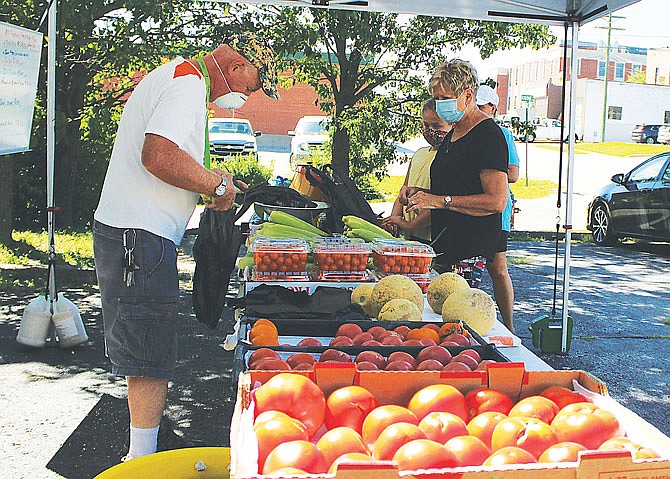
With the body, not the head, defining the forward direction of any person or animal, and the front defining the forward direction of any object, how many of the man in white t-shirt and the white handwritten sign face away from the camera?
0

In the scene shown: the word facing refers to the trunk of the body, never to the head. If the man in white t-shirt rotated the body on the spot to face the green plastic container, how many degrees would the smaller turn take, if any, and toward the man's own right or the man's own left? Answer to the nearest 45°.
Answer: approximately 45° to the man's own left

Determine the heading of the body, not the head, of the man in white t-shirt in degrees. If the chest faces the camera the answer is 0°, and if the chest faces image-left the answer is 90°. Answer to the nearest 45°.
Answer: approximately 270°

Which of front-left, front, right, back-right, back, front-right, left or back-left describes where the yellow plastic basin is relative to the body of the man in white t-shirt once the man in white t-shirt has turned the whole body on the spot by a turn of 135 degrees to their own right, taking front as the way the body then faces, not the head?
front-left

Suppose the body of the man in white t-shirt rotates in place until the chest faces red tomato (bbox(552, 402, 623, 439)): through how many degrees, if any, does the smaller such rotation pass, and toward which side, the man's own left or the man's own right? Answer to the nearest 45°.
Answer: approximately 45° to the man's own right

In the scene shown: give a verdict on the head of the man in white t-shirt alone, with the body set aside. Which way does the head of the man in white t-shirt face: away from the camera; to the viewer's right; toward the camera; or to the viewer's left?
to the viewer's right

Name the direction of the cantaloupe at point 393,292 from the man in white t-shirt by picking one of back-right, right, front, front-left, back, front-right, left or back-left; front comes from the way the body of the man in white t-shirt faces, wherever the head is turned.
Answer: front

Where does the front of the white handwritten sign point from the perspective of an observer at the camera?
facing the viewer and to the right of the viewer

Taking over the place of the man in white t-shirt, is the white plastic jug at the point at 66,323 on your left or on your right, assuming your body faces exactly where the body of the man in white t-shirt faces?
on your left

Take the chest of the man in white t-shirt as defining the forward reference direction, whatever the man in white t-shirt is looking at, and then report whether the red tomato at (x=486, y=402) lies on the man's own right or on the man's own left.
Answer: on the man's own right
